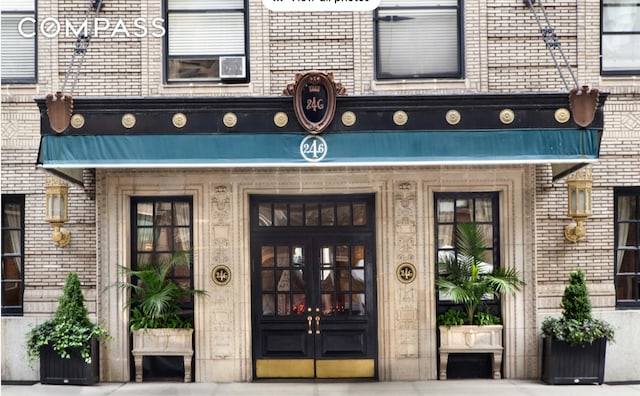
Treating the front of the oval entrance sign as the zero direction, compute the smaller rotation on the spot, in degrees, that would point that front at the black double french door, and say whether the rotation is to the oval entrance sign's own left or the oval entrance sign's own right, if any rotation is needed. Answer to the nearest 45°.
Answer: approximately 180°

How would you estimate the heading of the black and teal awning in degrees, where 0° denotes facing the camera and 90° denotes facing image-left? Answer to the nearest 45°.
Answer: approximately 0°

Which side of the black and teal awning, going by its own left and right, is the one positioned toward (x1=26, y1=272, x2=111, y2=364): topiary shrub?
right

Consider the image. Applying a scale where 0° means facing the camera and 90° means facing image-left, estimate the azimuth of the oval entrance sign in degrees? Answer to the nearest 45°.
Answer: approximately 0°
